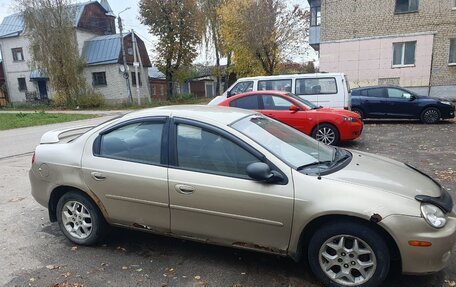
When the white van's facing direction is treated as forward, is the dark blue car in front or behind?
behind

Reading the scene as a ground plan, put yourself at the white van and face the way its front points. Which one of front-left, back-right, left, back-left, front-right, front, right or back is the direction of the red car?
left

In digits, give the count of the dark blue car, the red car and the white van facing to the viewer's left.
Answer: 1

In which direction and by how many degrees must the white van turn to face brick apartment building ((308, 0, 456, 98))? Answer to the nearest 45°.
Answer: approximately 135° to its right

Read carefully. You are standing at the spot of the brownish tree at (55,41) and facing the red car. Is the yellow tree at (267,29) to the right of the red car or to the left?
left

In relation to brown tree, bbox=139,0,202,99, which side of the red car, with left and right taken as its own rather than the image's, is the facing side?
back

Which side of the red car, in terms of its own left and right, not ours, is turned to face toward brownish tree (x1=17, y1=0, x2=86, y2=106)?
back

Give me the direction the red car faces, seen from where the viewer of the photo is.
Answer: facing the viewer and to the right of the viewer

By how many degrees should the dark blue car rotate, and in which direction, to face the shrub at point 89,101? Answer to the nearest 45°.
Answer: approximately 180°

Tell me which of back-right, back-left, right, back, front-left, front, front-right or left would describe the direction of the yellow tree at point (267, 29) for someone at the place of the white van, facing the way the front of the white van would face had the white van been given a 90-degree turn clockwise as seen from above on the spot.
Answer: front

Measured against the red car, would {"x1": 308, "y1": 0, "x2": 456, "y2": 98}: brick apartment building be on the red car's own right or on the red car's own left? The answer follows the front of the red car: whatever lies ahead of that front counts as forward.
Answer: on the red car's own left

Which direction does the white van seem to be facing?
to the viewer's left

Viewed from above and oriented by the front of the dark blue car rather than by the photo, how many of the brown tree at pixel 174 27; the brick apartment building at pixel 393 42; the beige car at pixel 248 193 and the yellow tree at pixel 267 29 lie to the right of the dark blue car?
1
